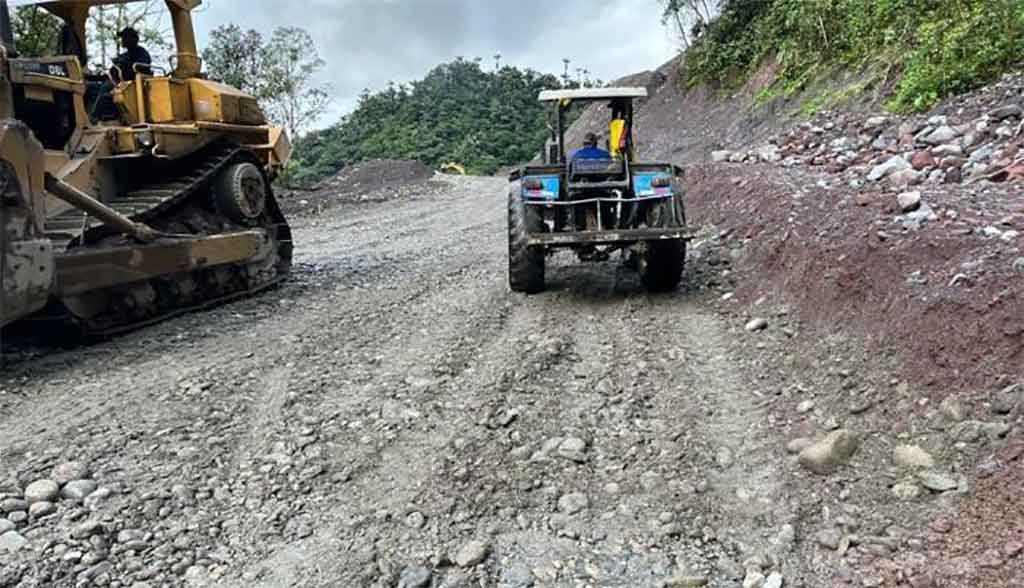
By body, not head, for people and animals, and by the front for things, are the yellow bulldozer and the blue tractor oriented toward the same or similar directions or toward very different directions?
very different directions

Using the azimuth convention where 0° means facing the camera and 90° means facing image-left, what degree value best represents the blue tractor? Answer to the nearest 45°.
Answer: approximately 180°

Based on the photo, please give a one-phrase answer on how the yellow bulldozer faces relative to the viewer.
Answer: facing the viewer and to the left of the viewer

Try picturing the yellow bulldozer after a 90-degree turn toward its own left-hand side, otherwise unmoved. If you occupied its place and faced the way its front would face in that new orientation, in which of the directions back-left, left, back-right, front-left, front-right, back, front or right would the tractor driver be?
front-left

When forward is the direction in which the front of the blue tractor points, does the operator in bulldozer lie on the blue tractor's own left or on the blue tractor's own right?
on the blue tractor's own left

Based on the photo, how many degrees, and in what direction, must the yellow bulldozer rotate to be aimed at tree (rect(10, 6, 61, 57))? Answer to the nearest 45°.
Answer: approximately 135° to its right

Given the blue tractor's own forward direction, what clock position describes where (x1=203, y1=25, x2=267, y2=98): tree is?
The tree is roughly at 11 o'clock from the blue tractor.

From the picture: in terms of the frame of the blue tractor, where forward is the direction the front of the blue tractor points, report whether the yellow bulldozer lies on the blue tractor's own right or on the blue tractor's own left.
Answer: on the blue tractor's own left

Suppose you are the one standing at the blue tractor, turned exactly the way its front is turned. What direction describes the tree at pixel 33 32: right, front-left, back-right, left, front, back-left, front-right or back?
front-left

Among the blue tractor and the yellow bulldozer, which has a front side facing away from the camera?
the blue tractor

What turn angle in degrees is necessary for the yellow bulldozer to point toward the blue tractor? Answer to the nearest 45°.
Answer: approximately 135° to its left

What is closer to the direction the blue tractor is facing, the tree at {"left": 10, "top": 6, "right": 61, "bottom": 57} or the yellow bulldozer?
the tree

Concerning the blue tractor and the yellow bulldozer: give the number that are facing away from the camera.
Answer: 1

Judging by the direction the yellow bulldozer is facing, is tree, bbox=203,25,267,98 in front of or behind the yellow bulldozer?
behind
